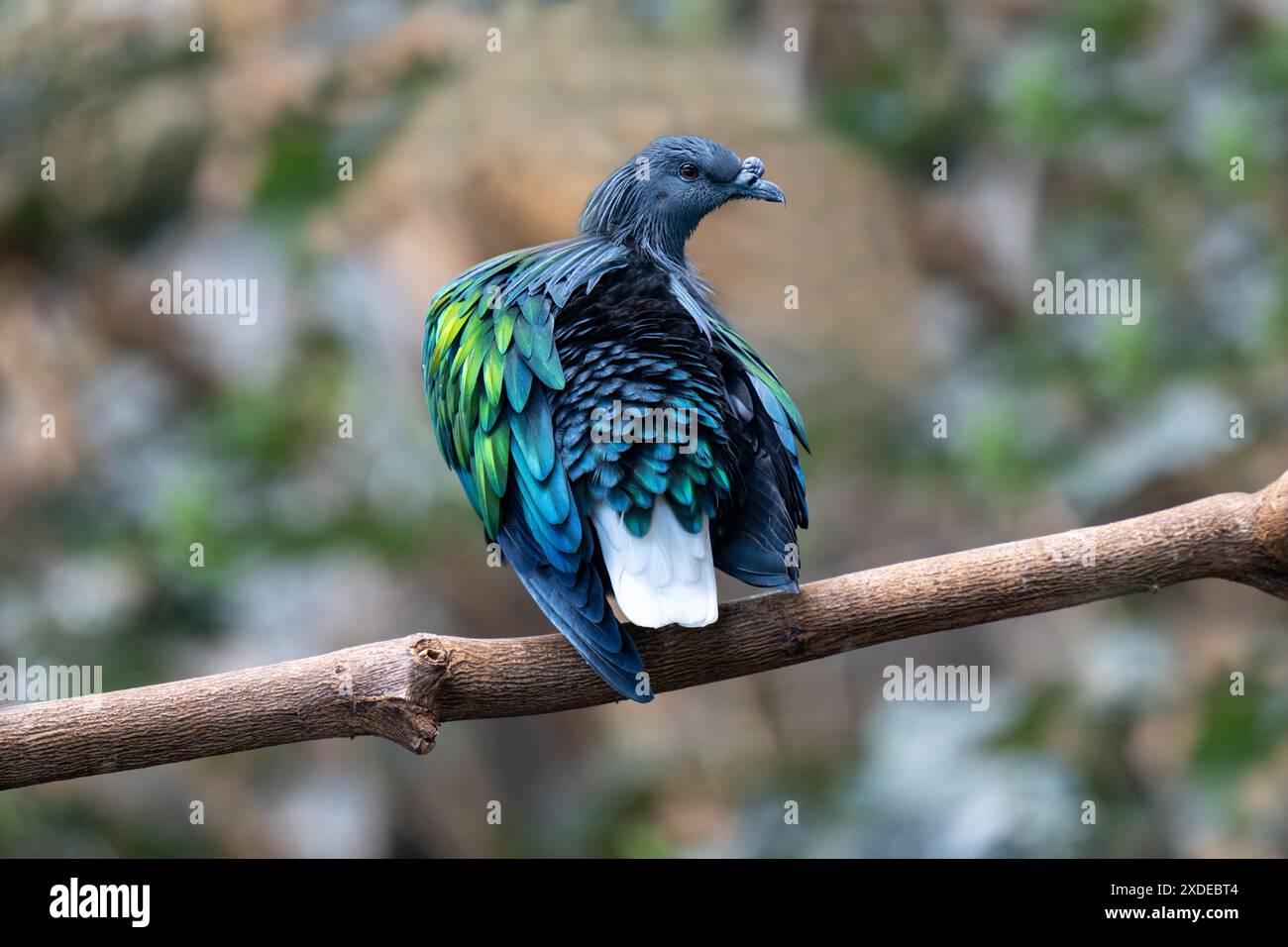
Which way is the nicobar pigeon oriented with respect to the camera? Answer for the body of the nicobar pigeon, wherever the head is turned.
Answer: away from the camera
